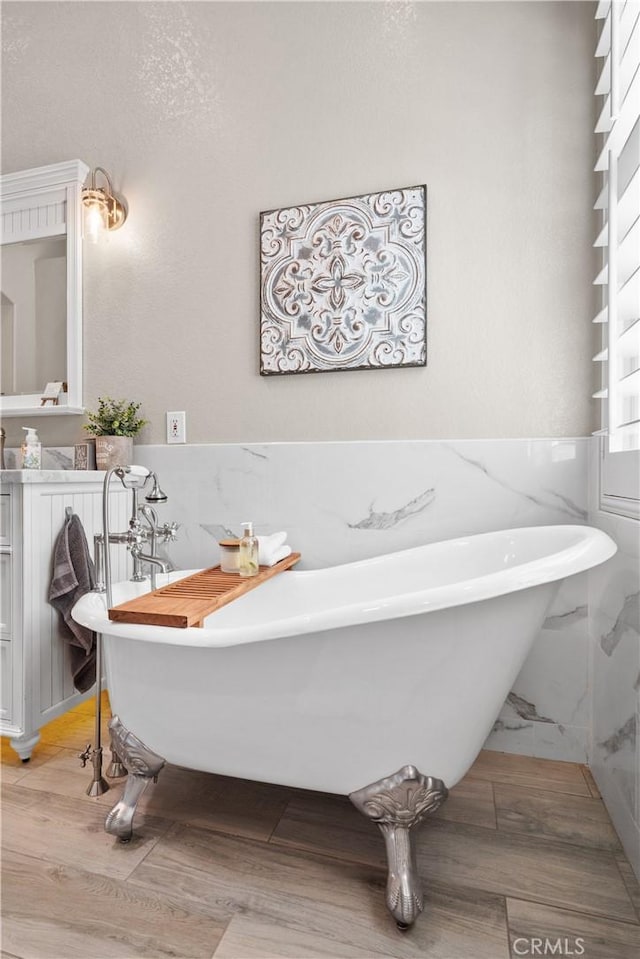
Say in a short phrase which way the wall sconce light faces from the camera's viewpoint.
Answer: facing the viewer and to the left of the viewer

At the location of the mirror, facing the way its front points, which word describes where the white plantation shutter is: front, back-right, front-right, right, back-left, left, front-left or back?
left

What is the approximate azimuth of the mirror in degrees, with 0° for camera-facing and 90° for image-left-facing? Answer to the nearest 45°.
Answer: approximately 45°

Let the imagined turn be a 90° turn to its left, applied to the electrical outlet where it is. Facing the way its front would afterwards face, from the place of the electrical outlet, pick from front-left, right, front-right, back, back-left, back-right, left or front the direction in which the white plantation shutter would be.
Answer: front

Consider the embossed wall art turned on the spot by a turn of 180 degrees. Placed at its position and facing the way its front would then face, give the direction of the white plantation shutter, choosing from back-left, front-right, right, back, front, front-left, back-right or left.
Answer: right

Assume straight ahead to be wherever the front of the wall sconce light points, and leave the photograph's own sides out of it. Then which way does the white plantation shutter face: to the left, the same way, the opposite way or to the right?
to the right

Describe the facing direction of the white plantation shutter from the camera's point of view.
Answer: facing to the left of the viewer

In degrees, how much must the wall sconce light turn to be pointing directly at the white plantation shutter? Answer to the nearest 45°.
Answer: approximately 90° to its left

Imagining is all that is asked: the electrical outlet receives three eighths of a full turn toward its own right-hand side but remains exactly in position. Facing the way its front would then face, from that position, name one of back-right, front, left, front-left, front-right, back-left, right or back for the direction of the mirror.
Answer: front-left

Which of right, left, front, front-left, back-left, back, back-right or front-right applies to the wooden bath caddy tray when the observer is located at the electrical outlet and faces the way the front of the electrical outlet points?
front-left

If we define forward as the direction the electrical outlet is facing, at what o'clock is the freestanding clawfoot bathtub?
The freestanding clawfoot bathtub is roughly at 10 o'clock from the electrical outlet.

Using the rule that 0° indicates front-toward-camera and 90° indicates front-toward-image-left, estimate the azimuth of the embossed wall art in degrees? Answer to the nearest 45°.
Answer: approximately 45°
